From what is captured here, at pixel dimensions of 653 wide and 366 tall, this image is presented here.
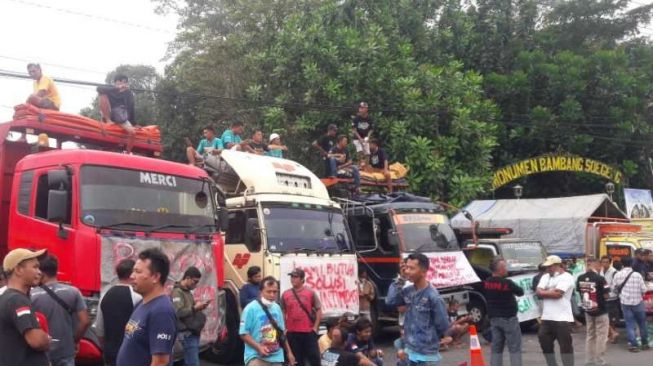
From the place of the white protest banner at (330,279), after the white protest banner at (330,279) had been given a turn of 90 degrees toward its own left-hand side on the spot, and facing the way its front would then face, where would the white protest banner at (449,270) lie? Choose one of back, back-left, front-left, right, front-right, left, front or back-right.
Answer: front-left

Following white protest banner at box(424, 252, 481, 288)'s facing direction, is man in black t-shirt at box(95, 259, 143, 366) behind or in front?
in front

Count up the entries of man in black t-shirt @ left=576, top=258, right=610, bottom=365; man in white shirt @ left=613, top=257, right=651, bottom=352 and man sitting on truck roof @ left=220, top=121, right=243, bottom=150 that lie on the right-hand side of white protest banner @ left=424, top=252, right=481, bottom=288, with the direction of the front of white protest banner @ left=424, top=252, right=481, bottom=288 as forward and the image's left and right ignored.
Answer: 1

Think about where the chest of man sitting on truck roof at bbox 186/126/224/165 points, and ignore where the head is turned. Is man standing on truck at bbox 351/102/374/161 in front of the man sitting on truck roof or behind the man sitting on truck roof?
behind

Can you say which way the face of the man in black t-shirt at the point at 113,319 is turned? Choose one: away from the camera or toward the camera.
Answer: away from the camera

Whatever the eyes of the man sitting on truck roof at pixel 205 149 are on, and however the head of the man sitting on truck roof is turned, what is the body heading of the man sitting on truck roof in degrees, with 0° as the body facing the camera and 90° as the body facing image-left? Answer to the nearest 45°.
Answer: approximately 45°

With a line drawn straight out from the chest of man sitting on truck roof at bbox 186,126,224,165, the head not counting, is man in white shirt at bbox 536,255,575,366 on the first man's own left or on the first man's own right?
on the first man's own left

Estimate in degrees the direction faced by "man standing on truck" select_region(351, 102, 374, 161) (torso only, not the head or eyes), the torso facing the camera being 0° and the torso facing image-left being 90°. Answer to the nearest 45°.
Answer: approximately 0°
